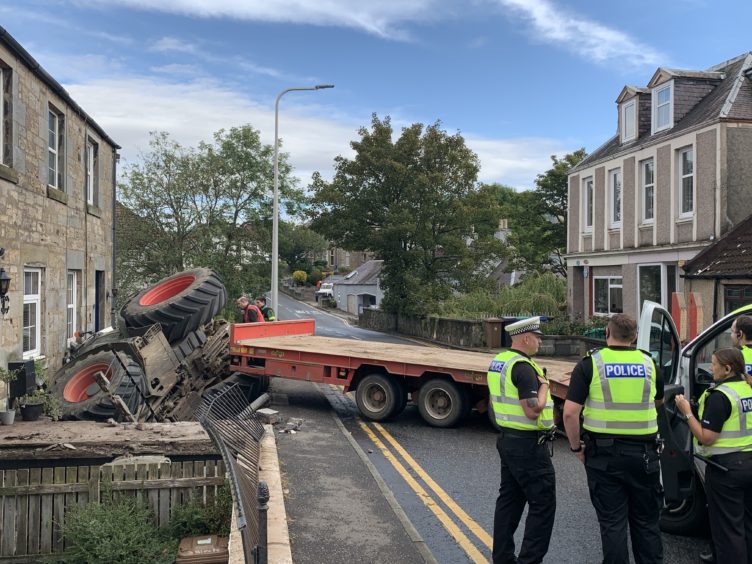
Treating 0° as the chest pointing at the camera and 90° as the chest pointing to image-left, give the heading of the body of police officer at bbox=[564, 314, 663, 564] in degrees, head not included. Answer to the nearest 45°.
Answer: approximately 180°

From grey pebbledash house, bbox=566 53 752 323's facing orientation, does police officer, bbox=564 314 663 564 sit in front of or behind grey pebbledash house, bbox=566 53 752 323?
in front

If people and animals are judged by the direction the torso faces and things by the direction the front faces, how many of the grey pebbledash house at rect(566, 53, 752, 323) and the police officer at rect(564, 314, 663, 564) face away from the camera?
1

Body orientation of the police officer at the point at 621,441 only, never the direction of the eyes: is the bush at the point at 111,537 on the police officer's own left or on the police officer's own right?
on the police officer's own left

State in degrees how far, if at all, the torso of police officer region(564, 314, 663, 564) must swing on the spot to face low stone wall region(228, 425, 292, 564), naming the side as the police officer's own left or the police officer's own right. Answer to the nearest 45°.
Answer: approximately 90° to the police officer's own left

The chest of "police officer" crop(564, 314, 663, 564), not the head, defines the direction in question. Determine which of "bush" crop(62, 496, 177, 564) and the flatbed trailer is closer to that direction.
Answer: the flatbed trailer

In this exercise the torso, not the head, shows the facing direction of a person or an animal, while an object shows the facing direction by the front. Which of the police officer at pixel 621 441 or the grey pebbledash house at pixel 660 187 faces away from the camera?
the police officer

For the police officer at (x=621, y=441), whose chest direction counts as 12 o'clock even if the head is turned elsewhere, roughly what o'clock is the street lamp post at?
The street lamp post is roughly at 11 o'clock from the police officer.

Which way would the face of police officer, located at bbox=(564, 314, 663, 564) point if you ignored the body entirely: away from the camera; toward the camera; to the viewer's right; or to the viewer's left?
away from the camera

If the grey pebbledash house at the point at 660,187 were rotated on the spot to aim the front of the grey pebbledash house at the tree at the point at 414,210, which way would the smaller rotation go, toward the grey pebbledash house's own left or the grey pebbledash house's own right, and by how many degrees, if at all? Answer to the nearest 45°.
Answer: approximately 90° to the grey pebbledash house's own right

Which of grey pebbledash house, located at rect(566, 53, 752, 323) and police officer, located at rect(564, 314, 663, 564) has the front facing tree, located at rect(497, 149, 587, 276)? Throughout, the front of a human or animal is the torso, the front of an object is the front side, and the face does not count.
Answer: the police officer

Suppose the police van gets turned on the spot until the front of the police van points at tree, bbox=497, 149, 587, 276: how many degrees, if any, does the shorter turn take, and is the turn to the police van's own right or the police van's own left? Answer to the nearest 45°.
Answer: approximately 45° to the police van's own right
